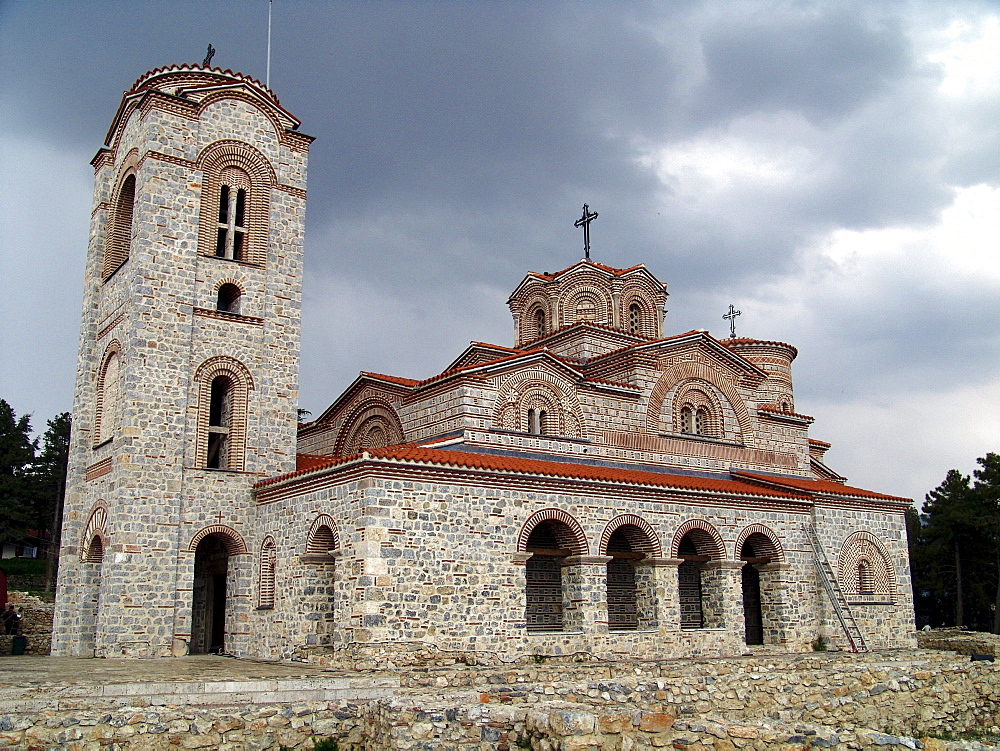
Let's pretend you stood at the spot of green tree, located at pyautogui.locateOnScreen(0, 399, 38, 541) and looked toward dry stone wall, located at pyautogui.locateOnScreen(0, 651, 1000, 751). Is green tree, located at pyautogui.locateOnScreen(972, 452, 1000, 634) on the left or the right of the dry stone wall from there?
left

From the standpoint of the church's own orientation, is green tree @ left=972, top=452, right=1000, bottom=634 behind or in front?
behind

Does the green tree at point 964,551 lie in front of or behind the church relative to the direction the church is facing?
behind
